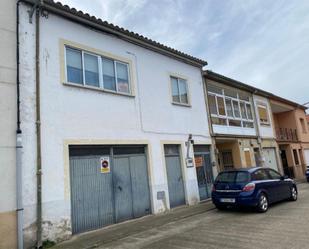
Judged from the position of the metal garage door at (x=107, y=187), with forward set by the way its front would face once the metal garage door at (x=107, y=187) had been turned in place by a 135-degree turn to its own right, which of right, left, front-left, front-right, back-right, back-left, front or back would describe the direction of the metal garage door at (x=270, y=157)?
back-right

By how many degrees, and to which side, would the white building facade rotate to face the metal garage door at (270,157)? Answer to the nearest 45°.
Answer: approximately 90° to its left

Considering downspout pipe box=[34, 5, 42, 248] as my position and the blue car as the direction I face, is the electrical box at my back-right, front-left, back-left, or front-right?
front-left

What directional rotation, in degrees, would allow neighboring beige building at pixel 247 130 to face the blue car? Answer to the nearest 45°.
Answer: approximately 45° to its right

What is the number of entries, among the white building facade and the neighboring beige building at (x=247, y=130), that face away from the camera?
0

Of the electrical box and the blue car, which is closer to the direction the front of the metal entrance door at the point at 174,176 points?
the blue car

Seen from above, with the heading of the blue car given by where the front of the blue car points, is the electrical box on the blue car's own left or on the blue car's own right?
on the blue car's own left

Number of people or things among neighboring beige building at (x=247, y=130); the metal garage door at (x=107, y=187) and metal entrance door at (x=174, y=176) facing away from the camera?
0

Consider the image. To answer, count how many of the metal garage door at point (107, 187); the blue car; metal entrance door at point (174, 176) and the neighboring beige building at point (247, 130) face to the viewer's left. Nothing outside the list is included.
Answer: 0

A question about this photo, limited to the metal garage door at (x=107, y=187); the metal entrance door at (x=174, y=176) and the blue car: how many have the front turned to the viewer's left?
0

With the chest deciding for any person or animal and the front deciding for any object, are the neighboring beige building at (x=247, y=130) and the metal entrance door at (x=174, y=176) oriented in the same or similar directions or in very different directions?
same or similar directions

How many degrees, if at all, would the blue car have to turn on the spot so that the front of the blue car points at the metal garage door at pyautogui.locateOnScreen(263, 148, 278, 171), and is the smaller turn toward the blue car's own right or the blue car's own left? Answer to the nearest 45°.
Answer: approximately 45° to the blue car's own left

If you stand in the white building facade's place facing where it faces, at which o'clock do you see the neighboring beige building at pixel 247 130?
The neighboring beige building is roughly at 9 o'clock from the white building facade.

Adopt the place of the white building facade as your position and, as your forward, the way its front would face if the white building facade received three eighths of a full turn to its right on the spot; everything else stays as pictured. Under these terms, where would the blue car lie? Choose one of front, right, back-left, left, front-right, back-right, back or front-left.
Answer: back

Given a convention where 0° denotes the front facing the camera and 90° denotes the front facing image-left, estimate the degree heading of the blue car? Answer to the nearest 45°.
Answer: approximately 225°

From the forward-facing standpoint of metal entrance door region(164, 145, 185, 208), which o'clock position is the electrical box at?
The electrical box is roughly at 9 o'clock from the metal entrance door.

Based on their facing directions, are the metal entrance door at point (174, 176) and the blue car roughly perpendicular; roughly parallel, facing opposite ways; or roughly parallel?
roughly perpendicular

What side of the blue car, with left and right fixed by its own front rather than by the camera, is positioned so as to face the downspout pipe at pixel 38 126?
back

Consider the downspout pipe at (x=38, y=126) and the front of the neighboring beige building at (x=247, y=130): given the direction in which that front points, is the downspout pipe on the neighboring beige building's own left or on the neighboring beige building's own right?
on the neighboring beige building's own right
